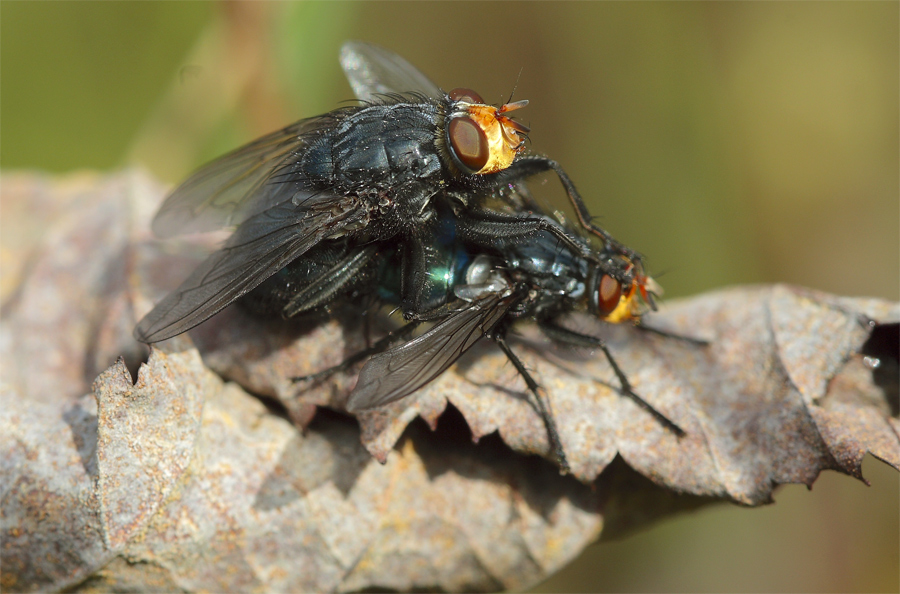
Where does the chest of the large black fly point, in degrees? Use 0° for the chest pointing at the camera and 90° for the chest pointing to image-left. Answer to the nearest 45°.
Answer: approximately 270°

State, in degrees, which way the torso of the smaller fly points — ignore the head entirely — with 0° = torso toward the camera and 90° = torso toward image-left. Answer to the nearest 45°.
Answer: approximately 270°
